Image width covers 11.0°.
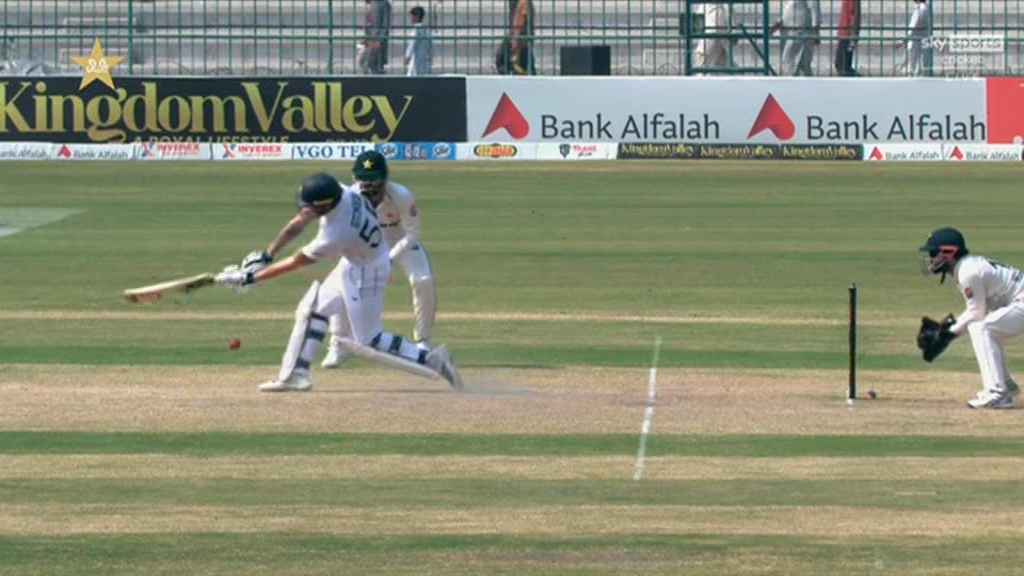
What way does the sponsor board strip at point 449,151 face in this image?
toward the camera

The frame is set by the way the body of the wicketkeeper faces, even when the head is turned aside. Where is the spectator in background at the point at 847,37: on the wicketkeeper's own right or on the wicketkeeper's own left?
on the wicketkeeper's own right

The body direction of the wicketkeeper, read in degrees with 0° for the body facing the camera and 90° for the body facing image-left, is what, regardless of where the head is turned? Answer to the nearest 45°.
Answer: approximately 90°

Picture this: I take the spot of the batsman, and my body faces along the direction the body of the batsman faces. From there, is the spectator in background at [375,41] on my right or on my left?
on my right

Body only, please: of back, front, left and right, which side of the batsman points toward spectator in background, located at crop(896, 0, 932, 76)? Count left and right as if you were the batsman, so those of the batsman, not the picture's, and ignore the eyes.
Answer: right

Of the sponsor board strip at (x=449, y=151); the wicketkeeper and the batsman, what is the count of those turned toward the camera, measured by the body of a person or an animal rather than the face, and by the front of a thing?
1

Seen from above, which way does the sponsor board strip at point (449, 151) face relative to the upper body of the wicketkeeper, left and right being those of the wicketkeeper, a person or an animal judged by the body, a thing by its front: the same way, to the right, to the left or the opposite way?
to the left

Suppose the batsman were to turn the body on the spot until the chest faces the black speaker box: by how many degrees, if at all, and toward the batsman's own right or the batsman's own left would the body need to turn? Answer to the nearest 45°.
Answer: approximately 90° to the batsman's own right

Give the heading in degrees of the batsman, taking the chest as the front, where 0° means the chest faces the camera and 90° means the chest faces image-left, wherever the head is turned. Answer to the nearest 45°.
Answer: approximately 90°

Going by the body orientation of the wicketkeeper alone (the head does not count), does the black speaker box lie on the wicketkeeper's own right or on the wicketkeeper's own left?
on the wicketkeeper's own right

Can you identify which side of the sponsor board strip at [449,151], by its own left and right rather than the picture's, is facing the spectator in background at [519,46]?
back
